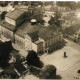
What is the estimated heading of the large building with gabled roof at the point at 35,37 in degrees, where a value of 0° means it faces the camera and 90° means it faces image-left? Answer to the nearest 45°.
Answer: approximately 315°

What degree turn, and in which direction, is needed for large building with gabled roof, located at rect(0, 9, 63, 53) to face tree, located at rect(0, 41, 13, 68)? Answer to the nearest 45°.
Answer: approximately 90° to its right
